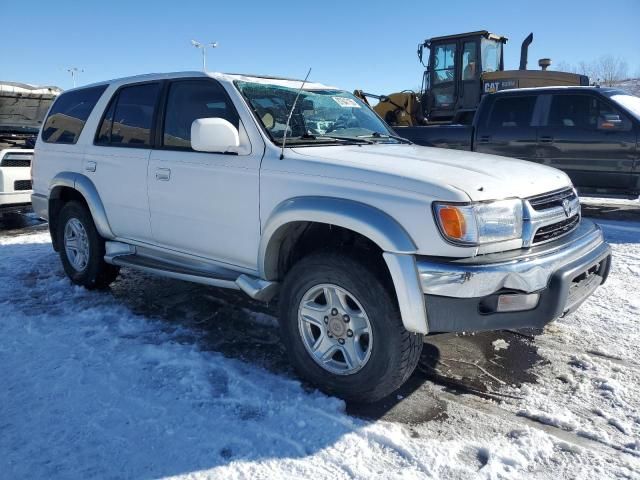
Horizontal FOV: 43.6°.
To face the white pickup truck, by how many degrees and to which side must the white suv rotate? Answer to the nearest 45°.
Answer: approximately 180°

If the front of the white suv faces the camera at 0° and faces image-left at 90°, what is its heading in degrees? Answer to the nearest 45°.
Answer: approximately 315°
